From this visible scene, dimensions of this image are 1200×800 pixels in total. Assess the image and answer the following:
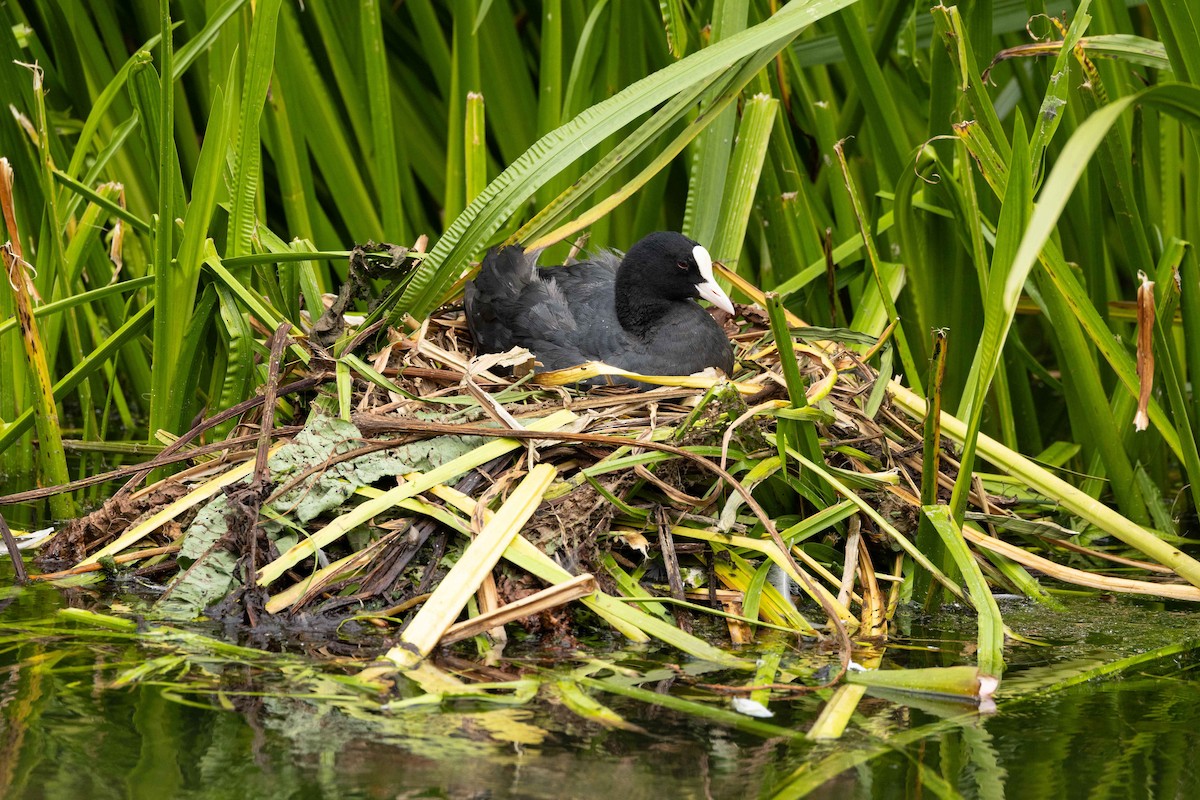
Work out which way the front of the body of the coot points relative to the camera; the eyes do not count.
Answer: to the viewer's right
